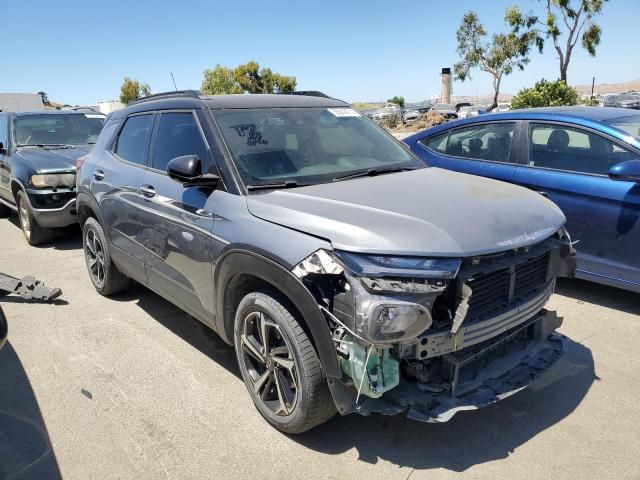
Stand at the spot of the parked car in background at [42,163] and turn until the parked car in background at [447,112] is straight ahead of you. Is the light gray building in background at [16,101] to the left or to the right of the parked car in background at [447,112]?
left

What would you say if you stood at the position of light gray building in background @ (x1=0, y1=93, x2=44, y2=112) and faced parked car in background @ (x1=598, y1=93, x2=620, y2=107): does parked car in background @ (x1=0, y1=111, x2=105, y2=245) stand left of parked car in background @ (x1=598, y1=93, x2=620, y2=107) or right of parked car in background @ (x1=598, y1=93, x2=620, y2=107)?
right

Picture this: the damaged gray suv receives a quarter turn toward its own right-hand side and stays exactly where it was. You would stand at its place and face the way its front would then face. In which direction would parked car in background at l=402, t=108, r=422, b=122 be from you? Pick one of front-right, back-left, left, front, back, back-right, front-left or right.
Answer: back-right

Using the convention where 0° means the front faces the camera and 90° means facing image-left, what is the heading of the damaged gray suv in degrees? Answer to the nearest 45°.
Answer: approximately 315°

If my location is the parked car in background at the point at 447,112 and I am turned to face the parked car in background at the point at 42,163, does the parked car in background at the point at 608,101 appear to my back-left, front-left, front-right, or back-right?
back-left

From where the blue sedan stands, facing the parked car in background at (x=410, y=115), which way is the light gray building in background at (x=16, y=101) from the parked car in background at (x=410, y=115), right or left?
left

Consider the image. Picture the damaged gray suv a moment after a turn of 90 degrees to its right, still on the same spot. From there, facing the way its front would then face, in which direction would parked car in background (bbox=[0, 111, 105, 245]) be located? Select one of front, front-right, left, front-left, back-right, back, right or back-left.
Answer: right

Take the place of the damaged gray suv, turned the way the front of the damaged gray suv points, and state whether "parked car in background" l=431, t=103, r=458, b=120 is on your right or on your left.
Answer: on your left

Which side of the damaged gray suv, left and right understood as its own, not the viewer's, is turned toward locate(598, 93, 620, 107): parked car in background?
left
